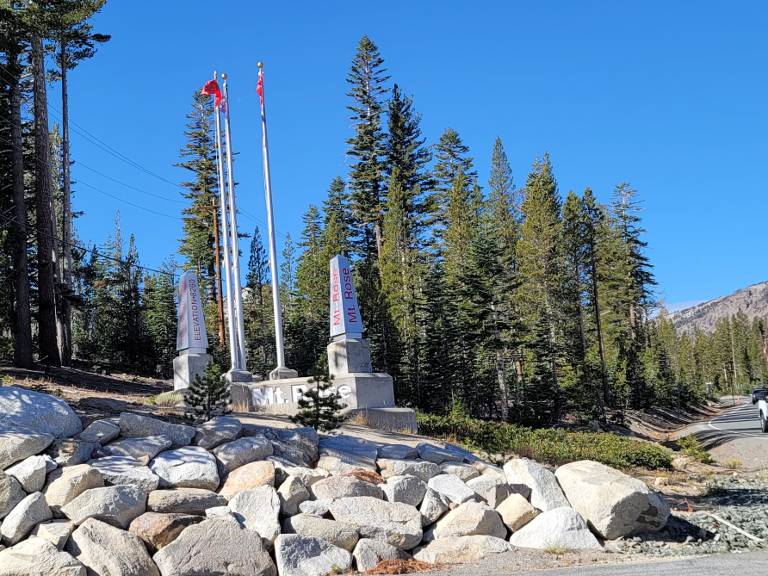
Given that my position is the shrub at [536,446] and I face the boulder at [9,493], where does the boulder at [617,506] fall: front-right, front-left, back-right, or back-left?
front-left

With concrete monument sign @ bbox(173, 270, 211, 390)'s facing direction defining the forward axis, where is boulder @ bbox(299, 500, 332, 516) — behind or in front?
in front

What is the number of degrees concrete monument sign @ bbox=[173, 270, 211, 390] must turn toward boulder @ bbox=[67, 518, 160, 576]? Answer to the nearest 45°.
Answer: approximately 45° to its right

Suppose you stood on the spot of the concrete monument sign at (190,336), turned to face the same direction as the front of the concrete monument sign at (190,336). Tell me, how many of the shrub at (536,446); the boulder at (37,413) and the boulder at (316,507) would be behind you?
0

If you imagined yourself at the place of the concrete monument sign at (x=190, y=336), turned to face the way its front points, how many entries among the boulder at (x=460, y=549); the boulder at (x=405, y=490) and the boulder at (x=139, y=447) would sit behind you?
0

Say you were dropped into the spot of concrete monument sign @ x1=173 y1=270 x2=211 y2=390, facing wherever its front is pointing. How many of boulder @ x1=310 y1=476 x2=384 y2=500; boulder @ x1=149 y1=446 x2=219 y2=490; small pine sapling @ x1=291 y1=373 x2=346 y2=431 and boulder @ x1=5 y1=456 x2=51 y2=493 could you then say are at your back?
0

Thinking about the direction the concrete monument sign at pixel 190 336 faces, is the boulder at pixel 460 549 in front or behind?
in front

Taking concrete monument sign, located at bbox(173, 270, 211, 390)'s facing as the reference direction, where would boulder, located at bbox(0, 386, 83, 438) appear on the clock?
The boulder is roughly at 2 o'clock from the concrete monument sign.

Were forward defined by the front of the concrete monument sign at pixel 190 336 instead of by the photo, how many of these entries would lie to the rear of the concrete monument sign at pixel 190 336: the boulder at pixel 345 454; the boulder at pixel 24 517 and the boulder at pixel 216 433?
0

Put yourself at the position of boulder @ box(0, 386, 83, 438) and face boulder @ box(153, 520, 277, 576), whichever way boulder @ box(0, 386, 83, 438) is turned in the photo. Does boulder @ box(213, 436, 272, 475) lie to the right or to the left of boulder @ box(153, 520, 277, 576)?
left

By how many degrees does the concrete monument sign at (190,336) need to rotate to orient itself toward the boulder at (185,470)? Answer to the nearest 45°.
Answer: approximately 45° to its right

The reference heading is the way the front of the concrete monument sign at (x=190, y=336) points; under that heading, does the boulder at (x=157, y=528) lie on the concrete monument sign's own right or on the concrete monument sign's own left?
on the concrete monument sign's own right

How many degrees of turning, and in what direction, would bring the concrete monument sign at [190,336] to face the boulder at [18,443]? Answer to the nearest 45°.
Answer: approximately 45° to its right

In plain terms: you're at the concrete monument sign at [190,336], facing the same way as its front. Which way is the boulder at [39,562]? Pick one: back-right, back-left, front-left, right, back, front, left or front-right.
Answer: front-right
